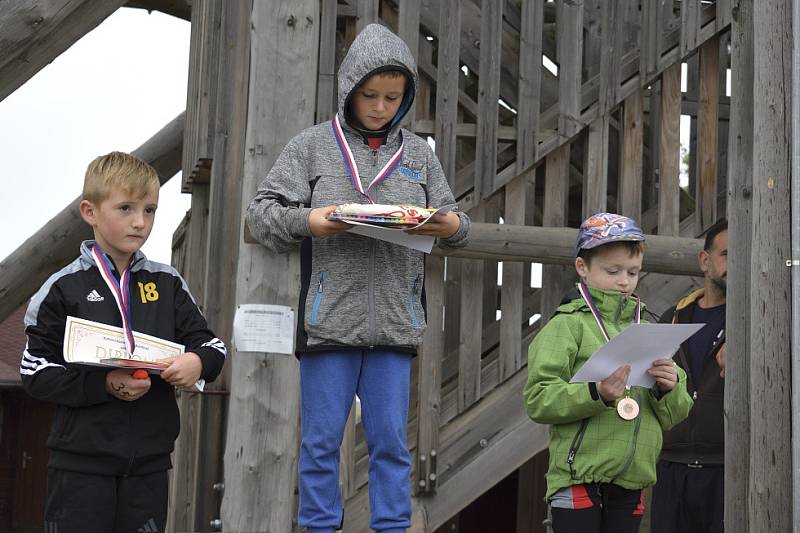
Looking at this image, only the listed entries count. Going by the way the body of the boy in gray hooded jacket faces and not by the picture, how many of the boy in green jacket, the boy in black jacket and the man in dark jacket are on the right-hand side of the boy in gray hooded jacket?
1

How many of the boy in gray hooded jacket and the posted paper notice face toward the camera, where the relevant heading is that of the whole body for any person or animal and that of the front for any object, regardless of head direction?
2

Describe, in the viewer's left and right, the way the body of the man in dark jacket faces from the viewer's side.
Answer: facing the viewer and to the right of the viewer

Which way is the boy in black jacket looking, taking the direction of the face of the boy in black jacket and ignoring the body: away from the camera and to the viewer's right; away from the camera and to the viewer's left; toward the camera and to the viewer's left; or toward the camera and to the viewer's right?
toward the camera and to the viewer's right

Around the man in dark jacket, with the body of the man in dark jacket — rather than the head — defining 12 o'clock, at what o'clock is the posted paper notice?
The posted paper notice is roughly at 3 o'clock from the man in dark jacket.

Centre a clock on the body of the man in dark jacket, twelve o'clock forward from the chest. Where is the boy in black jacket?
The boy in black jacket is roughly at 3 o'clock from the man in dark jacket.

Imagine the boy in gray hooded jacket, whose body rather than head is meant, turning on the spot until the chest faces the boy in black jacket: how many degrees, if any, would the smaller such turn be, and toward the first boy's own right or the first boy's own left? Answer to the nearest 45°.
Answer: approximately 90° to the first boy's own right

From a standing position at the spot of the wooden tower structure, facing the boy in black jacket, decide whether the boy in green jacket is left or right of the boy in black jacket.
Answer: left
